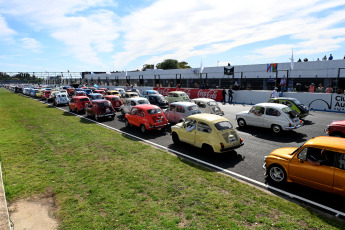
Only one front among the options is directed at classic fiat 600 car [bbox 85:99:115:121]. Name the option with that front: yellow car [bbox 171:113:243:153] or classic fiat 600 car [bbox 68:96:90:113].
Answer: the yellow car

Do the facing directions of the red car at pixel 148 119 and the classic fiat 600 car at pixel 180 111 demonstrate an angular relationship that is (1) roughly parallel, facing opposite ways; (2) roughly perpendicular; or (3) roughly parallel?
roughly parallel

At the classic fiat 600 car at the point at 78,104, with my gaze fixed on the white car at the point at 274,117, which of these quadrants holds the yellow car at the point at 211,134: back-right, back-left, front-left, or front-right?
front-right

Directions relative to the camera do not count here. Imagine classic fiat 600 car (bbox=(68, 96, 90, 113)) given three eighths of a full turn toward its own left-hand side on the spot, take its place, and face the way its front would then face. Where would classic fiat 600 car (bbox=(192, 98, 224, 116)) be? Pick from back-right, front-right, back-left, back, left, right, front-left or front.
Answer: front-left

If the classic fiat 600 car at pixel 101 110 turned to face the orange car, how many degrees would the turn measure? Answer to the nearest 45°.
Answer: approximately 135° to its left

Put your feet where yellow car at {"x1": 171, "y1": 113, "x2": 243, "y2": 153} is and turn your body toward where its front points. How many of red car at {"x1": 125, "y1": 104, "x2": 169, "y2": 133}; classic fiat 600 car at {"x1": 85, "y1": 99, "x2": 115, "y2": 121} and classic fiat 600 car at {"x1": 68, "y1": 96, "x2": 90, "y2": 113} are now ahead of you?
3

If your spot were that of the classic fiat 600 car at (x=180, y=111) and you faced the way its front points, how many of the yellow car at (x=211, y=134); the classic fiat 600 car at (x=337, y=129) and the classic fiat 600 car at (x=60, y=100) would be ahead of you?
1
